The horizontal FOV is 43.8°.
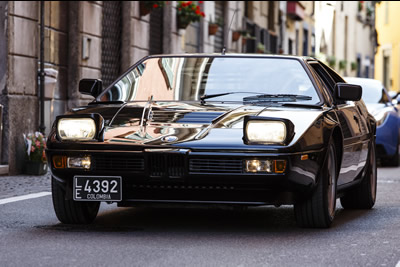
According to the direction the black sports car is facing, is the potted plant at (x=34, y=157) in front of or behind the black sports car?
behind

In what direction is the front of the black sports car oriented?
toward the camera

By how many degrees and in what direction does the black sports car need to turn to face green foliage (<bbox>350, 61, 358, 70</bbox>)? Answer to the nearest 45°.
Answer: approximately 180°

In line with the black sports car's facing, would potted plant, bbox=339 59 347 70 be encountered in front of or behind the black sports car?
behind

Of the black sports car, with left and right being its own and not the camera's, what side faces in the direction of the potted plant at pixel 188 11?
back

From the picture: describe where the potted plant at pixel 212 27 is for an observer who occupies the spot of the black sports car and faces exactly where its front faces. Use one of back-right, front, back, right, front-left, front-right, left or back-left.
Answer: back

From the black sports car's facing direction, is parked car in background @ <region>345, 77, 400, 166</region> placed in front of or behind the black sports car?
behind

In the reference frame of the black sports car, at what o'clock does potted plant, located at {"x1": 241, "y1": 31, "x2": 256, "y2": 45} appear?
The potted plant is roughly at 6 o'clock from the black sports car.

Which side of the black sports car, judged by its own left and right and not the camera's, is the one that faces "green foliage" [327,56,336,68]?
back

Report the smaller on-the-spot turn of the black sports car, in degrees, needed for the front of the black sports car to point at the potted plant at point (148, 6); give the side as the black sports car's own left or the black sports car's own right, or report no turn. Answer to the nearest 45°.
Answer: approximately 180°
